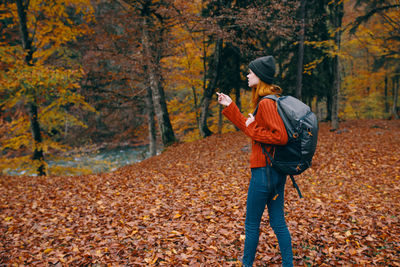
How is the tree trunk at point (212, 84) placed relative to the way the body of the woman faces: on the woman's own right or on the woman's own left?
on the woman's own right

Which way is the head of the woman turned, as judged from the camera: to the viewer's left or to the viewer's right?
to the viewer's left

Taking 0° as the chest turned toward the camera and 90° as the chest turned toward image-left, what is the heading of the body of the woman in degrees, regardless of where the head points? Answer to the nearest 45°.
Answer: approximately 90°

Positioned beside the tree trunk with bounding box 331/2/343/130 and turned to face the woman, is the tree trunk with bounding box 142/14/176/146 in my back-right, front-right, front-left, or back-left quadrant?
front-right

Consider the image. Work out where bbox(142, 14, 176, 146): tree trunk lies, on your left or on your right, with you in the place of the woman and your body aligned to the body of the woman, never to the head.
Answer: on your right

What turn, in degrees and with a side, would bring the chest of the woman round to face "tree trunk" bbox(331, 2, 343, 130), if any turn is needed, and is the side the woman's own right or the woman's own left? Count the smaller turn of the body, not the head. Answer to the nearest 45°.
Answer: approximately 90° to the woman's own right
